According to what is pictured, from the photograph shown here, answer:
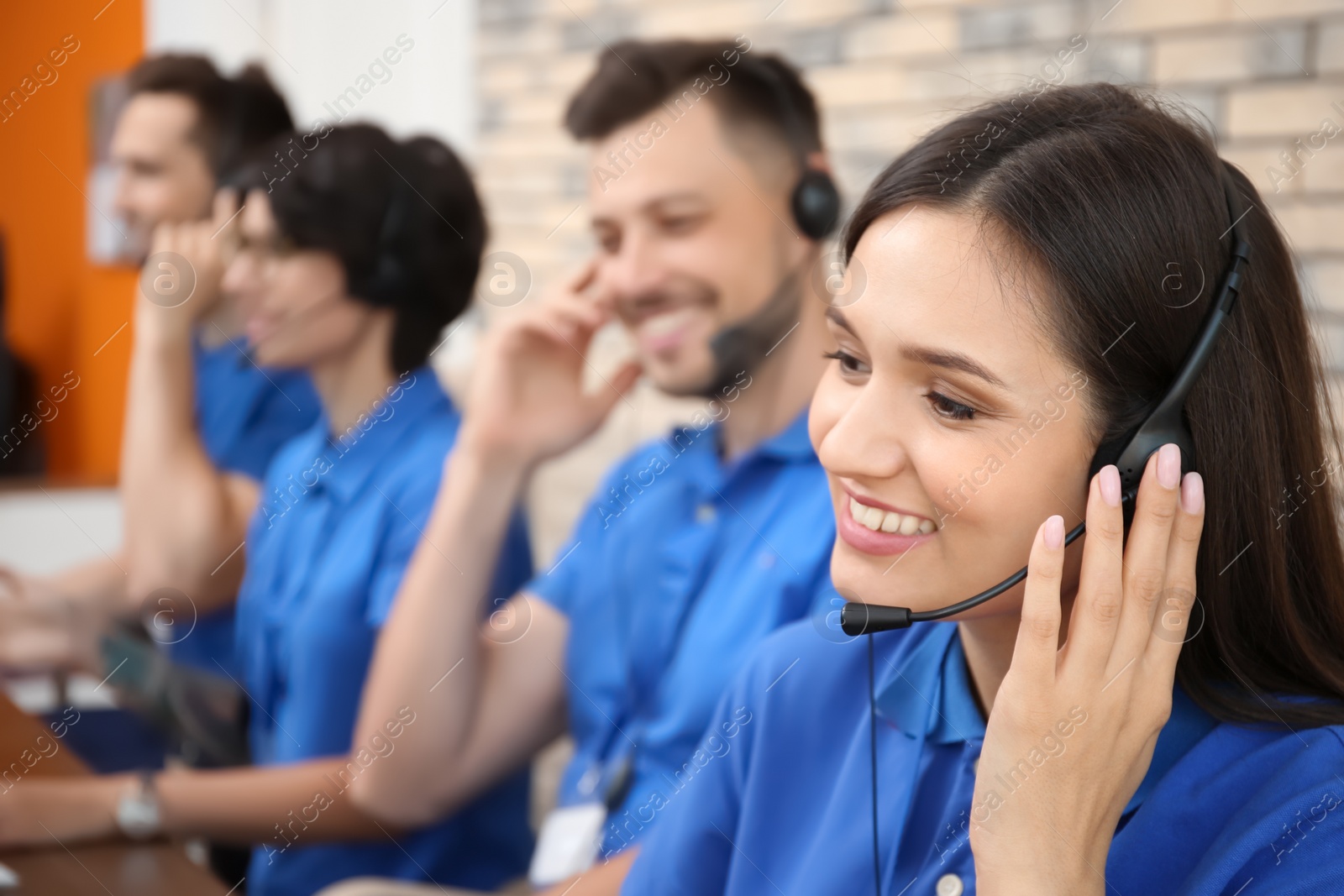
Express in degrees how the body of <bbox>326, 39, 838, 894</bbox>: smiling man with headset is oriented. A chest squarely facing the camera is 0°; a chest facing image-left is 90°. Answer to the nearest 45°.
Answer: approximately 45°

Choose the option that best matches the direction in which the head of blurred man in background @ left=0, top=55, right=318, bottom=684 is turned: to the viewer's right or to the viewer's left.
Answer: to the viewer's left

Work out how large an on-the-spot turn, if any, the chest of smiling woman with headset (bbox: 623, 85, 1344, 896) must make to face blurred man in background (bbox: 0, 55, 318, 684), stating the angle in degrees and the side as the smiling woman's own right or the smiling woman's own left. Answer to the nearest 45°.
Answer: approximately 90° to the smiling woman's own right

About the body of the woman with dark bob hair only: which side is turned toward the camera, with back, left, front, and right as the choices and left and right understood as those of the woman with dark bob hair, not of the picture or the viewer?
left
